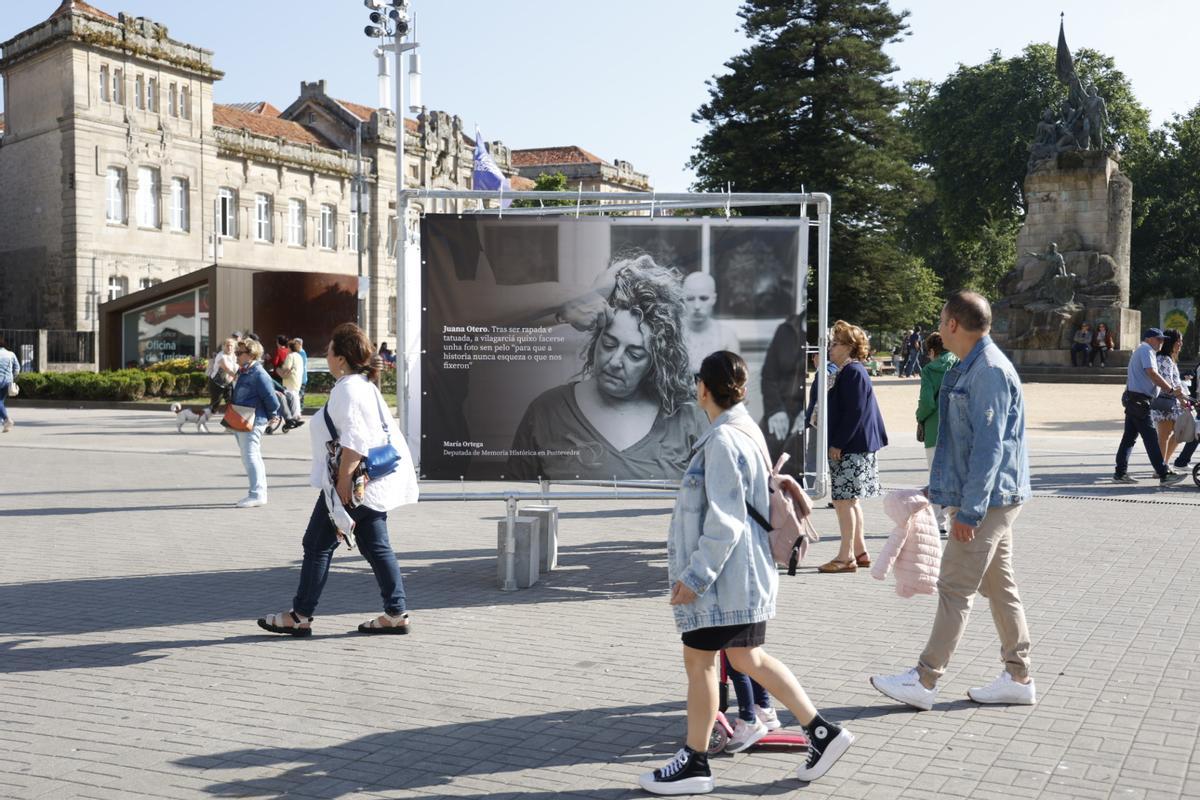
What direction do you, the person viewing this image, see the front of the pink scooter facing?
facing to the left of the viewer

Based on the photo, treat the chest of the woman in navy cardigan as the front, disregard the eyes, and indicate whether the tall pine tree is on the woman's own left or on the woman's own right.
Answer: on the woman's own right

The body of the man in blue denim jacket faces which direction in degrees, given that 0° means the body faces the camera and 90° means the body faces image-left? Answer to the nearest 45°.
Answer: approximately 90°

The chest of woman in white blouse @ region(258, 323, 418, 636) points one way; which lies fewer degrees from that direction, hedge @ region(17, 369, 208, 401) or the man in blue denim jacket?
the hedge

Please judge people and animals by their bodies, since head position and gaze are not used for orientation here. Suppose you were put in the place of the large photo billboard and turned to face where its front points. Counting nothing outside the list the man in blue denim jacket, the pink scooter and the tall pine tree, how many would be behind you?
1

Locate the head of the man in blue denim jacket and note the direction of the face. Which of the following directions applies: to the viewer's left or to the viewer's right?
to the viewer's left

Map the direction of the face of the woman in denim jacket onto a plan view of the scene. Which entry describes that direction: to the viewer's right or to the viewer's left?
to the viewer's left

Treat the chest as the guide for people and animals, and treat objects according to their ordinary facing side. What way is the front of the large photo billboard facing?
toward the camera

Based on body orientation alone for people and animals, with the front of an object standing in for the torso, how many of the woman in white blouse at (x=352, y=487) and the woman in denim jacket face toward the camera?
0

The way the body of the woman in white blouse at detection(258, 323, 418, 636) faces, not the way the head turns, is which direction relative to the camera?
to the viewer's left

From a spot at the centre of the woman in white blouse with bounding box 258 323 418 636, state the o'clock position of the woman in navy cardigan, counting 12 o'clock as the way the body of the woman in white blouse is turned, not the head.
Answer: The woman in navy cardigan is roughly at 5 o'clock from the woman in white blouse.
